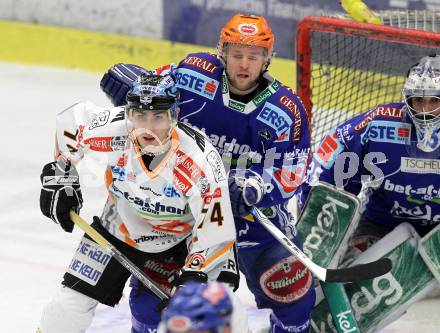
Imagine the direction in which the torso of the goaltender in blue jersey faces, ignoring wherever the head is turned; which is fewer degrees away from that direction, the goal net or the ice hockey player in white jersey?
the ice hockey player in white jersey

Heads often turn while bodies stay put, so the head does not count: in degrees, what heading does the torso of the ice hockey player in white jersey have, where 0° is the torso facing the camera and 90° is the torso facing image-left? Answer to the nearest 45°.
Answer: approximately 0°

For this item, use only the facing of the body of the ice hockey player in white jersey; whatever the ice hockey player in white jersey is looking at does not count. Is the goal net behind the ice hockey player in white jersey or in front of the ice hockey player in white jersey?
behind

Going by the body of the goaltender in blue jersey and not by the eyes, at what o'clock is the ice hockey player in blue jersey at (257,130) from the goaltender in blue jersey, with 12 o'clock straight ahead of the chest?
The ice hockey player in blue jersey is roughly at 2 o'clock from the goaltender in blue jersey.

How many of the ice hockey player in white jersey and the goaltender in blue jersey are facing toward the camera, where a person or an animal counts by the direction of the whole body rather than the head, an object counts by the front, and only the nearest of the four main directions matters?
2

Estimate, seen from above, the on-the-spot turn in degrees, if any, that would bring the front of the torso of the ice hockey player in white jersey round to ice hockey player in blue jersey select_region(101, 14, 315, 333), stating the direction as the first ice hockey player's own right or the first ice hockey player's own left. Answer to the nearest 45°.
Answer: approximately 135° to the first ice hockey player's own left

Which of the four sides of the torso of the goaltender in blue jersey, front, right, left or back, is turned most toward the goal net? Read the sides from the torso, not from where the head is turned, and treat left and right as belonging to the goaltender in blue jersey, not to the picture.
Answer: back

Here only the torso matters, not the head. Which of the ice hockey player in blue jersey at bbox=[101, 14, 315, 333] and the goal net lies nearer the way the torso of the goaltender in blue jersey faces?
the ice hockey player in blue jersey
